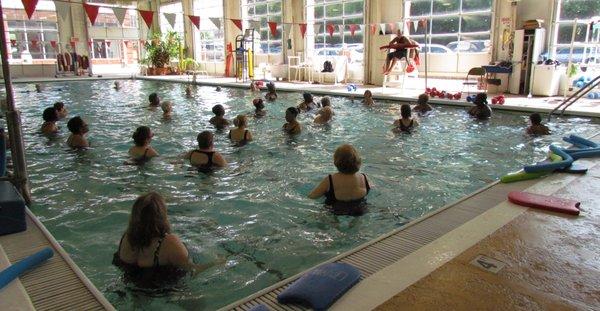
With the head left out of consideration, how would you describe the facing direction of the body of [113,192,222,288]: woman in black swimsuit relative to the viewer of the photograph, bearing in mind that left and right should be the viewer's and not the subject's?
facing away from the viewer

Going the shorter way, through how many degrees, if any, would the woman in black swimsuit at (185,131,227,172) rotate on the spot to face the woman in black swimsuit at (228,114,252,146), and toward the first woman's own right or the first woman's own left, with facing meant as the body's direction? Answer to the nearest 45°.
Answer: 0° — they already face them

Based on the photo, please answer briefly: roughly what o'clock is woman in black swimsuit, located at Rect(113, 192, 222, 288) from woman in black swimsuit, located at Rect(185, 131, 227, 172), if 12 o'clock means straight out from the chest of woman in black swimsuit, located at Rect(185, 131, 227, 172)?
woman in black swimsuit, located at Rect(113, 192, 222, 288) is roughly at 6 o'clock from woman in black swimsuit, located at Rect(185, 131, 227, 172).

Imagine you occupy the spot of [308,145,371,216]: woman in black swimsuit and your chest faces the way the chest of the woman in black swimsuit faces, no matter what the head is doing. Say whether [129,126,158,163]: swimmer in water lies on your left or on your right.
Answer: on your left

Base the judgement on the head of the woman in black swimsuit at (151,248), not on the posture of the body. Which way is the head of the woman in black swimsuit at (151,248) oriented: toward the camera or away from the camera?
away from the camera

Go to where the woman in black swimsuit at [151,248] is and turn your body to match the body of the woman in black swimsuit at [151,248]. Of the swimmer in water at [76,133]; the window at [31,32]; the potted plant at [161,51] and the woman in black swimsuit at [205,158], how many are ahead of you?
4

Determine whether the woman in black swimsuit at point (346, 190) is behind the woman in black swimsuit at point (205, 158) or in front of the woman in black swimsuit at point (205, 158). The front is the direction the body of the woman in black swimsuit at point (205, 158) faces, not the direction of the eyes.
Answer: behind

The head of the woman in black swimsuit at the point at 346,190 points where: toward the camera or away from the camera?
away from the camera

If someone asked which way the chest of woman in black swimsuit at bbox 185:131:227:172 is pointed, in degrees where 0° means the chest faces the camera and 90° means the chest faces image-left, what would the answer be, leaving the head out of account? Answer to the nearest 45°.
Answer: approximately 180°

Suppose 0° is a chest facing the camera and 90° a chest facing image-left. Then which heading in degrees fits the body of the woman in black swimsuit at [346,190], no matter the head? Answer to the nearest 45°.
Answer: approximately 180°
